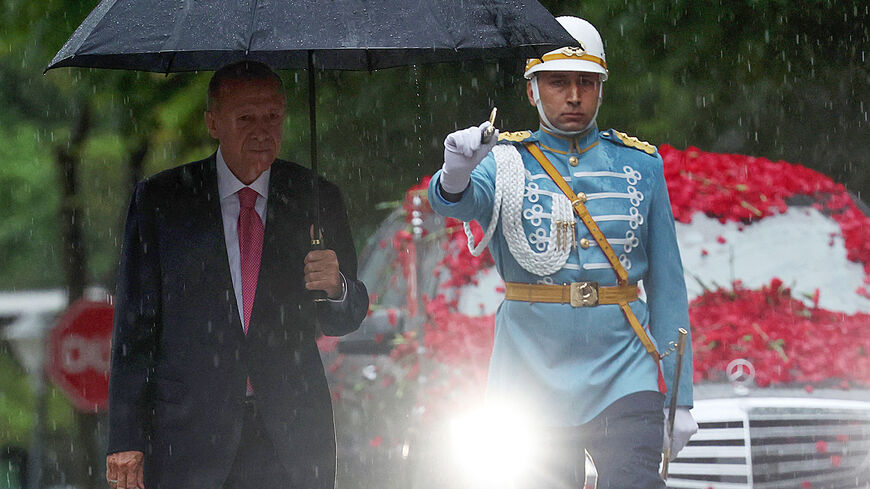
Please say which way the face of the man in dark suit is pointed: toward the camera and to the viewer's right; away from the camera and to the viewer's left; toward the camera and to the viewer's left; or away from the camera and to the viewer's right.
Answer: toward the camera and to the viewer's right

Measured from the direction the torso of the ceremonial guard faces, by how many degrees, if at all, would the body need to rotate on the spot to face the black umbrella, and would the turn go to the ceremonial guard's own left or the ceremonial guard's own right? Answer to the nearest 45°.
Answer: approximately 45° to the ceremonial guard's own right

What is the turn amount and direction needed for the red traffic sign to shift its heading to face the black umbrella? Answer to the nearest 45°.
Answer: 0° — it already faces it

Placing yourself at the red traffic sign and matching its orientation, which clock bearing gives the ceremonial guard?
The ceremonial guard is roughly at 11 o'clock from the red traffic sign.

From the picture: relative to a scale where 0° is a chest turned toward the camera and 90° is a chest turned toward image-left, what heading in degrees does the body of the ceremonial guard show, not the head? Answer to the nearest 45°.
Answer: approximately 0°

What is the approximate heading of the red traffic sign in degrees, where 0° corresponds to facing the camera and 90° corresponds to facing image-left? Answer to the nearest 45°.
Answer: approximately 0°

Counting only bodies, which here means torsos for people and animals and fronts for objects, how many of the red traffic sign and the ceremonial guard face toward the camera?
2

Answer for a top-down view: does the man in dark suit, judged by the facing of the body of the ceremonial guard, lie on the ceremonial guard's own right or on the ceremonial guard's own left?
on the ceremonial guard's own right
